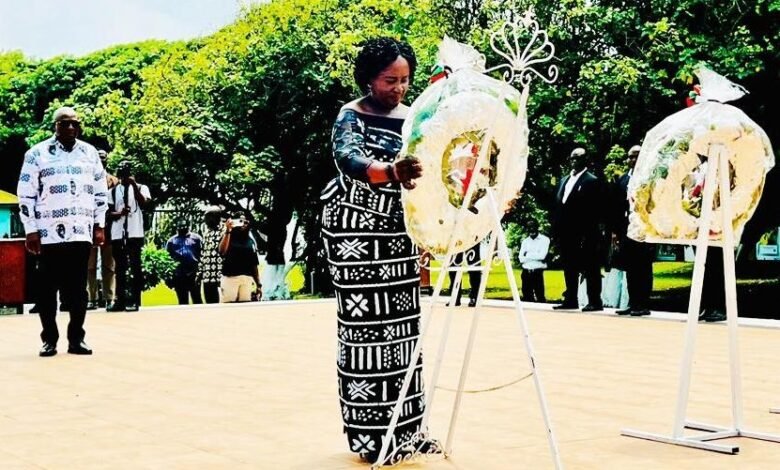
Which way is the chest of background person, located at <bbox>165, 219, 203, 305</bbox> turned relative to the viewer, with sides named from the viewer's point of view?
facing the viewer

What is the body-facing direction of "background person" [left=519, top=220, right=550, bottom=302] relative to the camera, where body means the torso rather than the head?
toward the camera

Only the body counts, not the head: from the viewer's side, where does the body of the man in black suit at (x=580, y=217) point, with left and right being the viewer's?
facing the viewer and to the left of the viewer

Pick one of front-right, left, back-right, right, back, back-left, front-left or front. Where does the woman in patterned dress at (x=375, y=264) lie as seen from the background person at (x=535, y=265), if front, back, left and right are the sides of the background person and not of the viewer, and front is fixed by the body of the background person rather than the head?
front

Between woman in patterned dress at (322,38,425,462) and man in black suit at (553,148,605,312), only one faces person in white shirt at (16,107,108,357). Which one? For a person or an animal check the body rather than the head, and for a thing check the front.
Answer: the man in black suit

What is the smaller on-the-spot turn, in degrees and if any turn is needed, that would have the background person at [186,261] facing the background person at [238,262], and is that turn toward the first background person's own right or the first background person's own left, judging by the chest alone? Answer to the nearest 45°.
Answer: approximately 45° to the first background person's own left

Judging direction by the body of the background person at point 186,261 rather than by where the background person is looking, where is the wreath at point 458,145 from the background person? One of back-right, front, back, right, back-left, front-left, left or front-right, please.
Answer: front
